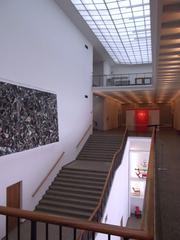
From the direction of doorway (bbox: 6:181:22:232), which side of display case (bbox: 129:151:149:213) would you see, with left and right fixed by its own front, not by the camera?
front

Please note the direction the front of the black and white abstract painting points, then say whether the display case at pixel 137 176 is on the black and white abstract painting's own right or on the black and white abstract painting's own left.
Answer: on the black and white abstract painting's own left

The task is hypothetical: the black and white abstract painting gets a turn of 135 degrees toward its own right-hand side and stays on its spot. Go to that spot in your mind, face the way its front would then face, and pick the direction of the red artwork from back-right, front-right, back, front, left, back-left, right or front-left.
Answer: back-right
